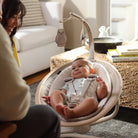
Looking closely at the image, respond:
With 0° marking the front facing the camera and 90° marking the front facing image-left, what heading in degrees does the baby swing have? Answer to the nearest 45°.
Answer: approximately 45°

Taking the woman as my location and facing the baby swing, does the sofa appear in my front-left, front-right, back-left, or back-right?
front-left

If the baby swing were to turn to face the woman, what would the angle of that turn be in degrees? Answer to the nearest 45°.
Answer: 0° — it already faces them

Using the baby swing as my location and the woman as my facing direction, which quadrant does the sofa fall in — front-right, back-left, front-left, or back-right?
back-right

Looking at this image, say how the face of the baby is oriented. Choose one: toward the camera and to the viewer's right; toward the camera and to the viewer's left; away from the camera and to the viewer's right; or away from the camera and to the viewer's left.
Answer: toward the camera and to the viewer's left

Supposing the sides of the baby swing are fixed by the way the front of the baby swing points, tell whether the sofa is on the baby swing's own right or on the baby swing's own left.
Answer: on the baby swing's own right

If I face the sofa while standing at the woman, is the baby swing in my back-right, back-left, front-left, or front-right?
front-right

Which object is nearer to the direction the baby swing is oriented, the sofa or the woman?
the woman
